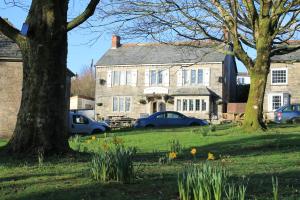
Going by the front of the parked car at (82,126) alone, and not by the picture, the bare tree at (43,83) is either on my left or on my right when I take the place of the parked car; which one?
on my right
